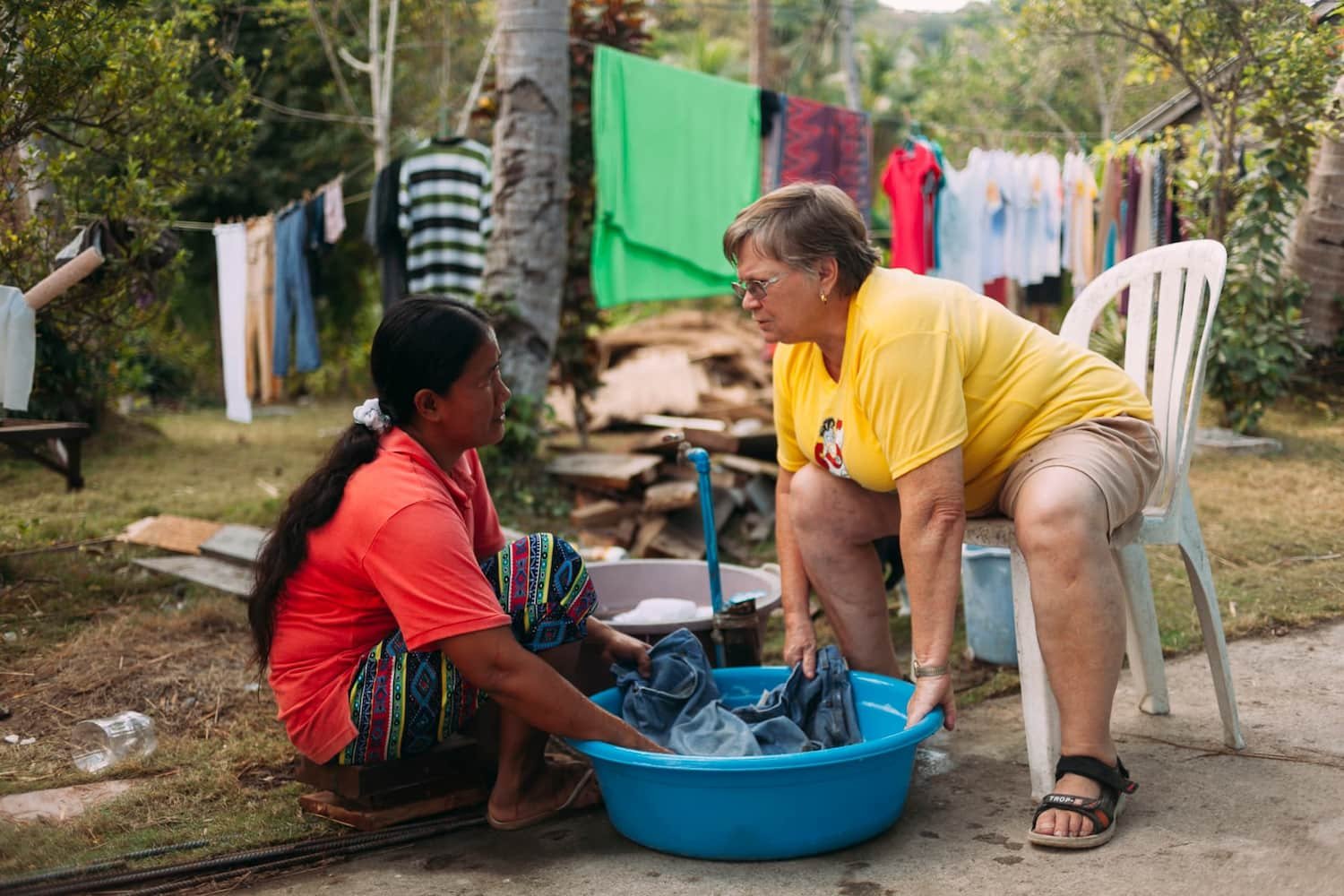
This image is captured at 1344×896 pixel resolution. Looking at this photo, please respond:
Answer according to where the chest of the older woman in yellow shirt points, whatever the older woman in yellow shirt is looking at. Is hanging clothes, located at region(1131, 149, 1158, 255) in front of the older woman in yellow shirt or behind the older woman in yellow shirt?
behind

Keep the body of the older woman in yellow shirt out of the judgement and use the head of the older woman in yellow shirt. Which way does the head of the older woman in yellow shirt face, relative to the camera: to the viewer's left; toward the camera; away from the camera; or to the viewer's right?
to the viewer's left

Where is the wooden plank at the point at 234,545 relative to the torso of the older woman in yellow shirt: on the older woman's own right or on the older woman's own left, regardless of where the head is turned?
on the older woman's own right

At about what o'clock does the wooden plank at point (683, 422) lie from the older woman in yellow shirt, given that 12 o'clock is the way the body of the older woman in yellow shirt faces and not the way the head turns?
The wooden plank is roughly at 4 o'clock from the older woman in yellow shirt.

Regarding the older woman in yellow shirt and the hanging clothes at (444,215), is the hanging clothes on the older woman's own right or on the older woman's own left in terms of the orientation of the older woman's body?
on the older woman's own right

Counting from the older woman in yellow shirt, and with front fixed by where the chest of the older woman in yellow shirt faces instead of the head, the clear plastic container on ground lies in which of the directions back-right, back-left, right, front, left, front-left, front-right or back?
front-right

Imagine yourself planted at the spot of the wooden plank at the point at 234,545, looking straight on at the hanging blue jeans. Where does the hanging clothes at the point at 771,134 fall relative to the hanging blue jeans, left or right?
right

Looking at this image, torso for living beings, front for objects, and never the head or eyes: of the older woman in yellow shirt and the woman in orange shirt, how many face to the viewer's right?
1

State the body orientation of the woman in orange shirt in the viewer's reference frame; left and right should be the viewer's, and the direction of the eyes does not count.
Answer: facing to the right of the viewer

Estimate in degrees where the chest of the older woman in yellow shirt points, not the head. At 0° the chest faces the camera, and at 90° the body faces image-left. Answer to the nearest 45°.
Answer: approximately 45°

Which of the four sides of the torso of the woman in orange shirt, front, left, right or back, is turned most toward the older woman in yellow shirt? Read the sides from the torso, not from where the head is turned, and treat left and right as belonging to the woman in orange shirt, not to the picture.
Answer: front

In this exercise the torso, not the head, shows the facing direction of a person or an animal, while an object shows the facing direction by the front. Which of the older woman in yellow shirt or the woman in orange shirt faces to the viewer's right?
the woman in orange shirt
